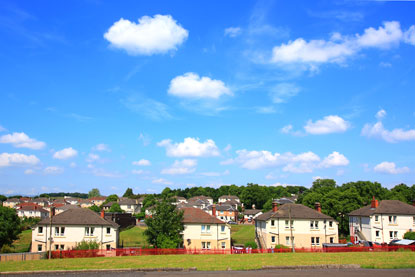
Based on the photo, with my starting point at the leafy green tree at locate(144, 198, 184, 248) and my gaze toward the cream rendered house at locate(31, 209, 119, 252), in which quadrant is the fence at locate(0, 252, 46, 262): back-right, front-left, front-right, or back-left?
front-left

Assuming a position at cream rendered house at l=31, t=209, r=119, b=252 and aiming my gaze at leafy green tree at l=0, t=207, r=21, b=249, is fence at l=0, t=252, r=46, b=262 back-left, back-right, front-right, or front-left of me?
front-left

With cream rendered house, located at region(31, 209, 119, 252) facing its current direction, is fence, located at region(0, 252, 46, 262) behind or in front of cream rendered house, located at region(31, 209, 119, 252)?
in front

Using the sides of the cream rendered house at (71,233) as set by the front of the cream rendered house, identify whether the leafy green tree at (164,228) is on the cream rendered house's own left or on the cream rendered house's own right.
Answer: on the cream rendered house's own left

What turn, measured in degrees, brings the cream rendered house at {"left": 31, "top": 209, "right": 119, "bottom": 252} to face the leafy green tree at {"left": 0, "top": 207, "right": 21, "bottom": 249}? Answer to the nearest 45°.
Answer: approximately 90° to its right

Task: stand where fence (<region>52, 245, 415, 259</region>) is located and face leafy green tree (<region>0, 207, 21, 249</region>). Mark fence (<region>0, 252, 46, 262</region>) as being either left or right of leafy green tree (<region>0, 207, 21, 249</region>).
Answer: left

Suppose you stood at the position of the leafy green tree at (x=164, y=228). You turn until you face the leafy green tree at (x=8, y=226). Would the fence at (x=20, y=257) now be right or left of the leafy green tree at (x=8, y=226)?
left

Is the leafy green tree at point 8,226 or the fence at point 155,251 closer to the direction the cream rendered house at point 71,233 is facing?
the fence

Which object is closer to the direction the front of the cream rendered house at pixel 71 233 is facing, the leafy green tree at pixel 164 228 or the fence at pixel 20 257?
the fence

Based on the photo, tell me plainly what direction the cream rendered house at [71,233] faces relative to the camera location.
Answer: facing the viewer
